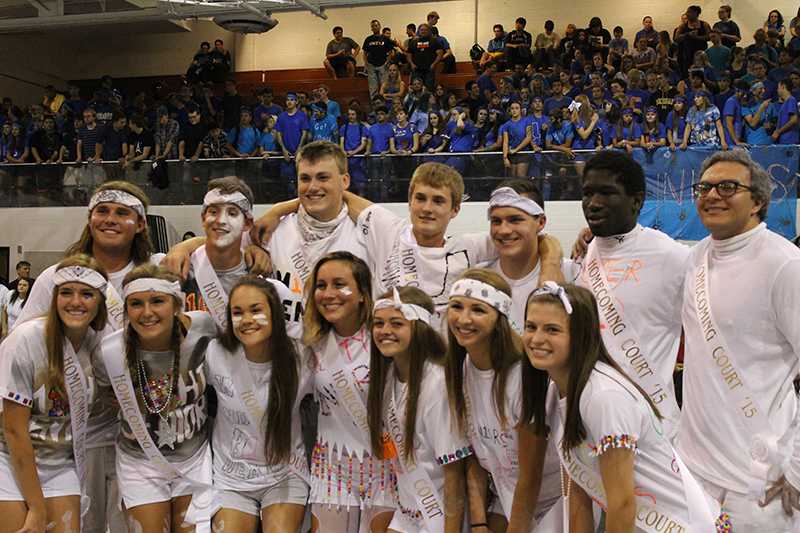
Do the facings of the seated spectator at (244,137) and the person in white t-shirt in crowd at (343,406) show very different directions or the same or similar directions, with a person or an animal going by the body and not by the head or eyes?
same or similar directions

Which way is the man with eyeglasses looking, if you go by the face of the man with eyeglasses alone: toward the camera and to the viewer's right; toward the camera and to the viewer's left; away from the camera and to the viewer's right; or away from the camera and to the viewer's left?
toward the camera and to the viewer's left

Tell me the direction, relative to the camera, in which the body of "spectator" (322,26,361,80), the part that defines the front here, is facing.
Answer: toward the camera

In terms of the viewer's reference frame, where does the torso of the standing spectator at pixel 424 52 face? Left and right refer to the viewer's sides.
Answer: facing the viewer

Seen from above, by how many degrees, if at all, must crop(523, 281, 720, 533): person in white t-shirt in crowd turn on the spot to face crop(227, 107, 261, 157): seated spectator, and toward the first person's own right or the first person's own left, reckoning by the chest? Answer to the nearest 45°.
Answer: approximately 90° to the first person's own right

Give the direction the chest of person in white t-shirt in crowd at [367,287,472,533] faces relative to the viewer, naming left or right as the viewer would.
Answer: facing the viewer and to the left of the viewer

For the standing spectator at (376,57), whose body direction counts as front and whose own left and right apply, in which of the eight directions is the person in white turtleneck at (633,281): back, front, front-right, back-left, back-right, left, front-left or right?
front

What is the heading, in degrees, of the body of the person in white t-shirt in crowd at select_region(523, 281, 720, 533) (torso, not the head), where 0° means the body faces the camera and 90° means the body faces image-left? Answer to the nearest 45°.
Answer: approximately 45°

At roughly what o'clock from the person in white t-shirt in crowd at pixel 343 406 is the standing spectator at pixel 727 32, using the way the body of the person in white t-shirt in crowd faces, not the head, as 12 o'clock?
The standing spectator is roughly at 7 o'clock from the person in white t-shirt in crowd.

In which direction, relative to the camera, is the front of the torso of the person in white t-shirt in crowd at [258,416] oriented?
toward the camera

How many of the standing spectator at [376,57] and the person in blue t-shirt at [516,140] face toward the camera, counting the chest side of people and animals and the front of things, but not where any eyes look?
2

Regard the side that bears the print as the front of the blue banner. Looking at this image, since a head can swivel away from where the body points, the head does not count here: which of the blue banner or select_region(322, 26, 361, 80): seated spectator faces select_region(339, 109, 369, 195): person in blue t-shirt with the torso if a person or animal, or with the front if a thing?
the seated spectator
